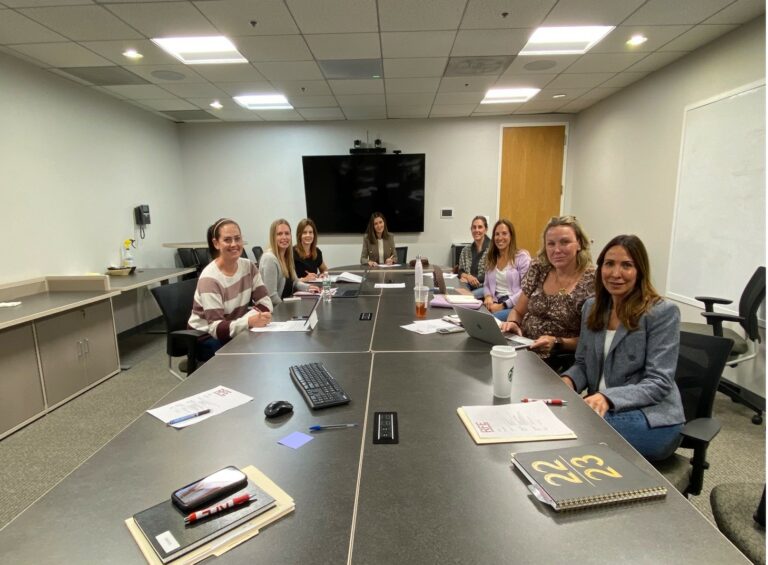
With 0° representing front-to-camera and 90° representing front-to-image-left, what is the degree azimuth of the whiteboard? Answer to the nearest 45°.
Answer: approximately 45°

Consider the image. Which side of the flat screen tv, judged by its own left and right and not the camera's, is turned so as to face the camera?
front

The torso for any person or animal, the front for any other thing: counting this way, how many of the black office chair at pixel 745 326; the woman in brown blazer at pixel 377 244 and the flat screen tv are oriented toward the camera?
2

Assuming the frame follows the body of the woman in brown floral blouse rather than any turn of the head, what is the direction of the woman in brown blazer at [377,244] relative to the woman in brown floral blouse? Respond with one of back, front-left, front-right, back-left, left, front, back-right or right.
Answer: right

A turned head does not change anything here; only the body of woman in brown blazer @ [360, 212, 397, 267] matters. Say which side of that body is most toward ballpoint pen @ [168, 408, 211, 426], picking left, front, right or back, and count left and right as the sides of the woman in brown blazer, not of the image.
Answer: front

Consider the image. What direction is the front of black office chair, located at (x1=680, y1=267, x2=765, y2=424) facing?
to the viewer's left

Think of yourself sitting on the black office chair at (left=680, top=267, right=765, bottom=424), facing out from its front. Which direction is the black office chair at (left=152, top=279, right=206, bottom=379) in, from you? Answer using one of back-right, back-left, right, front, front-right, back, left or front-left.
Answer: front-left

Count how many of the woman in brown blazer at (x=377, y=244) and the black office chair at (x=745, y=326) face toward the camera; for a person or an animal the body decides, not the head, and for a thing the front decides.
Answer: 1

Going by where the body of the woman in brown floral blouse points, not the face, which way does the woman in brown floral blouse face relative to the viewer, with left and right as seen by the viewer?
facing the viewer and to the left of the viewer

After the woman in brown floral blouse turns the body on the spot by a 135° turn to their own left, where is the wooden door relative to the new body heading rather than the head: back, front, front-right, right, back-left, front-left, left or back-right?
left

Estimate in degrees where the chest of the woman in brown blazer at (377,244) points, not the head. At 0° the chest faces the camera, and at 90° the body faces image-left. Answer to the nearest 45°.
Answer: approximately 0°

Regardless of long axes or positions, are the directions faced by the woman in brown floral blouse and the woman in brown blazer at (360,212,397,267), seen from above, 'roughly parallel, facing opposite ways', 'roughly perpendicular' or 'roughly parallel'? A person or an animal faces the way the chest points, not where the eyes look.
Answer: roughly perpendicular

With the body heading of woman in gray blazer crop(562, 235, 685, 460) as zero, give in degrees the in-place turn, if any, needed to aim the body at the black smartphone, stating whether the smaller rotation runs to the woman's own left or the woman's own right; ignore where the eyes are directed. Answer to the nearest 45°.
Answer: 0° — they already face it
